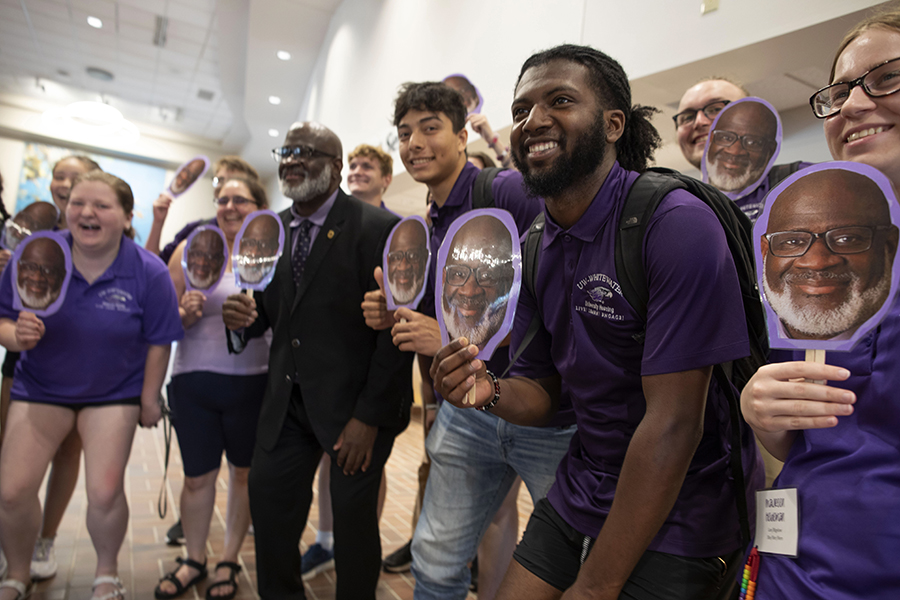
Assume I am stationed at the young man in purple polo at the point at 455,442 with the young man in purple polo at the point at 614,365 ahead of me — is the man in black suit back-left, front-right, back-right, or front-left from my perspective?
back-right

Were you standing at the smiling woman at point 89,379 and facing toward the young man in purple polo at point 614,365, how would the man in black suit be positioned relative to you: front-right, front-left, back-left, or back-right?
front-left

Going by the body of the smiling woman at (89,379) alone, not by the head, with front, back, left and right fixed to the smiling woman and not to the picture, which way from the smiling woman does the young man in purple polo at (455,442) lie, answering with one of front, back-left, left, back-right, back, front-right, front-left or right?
front-left

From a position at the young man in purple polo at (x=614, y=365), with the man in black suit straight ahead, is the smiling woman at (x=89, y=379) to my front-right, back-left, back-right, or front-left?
front-left

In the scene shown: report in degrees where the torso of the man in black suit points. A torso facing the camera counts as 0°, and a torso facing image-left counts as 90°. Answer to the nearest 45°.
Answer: approximately 45°

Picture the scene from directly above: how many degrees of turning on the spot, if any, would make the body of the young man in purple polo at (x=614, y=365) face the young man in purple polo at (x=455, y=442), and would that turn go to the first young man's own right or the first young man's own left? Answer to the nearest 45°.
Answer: approximately 90° to the first young man's own right

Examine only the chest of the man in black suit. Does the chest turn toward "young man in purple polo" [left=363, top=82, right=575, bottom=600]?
no

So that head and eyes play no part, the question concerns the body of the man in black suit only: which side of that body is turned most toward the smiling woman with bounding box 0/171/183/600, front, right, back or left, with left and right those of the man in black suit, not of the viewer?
right

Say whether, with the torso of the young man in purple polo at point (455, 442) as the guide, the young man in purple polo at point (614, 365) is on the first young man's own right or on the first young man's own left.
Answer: on the first young man's own left

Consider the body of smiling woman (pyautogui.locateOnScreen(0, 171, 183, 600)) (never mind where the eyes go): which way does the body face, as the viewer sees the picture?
toward the camera

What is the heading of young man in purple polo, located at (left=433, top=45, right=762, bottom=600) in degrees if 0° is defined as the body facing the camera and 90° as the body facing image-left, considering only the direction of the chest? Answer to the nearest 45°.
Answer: approximately 45°

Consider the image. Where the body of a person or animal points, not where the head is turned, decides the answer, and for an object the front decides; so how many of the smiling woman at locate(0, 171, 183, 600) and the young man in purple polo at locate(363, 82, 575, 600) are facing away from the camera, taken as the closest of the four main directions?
0

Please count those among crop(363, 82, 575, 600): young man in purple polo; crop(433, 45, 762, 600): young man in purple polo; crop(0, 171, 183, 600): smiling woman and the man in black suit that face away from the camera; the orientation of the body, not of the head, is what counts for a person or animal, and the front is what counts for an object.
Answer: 0

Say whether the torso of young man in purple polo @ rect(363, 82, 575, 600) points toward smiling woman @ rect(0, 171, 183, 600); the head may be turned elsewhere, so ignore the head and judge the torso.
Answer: no
